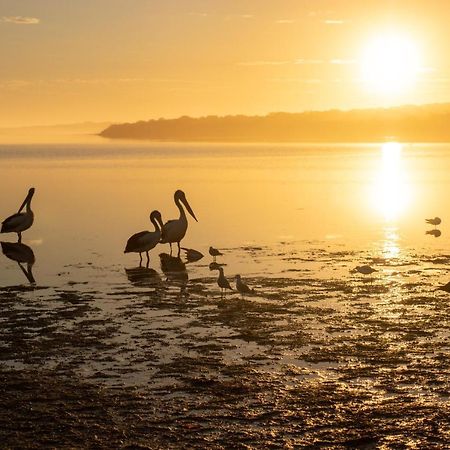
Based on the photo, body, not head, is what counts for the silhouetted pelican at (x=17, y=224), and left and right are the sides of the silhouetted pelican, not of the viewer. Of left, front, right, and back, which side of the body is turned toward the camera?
right

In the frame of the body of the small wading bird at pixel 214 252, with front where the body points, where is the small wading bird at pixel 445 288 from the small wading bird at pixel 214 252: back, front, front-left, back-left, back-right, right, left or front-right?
back-left

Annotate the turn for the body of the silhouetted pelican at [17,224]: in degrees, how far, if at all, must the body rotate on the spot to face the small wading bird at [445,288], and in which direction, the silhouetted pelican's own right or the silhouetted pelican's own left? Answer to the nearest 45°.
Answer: approximately 45° to the silhouetted pelican's own right

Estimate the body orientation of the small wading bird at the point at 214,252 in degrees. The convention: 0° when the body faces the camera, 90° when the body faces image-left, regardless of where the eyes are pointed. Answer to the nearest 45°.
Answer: approximately 90°

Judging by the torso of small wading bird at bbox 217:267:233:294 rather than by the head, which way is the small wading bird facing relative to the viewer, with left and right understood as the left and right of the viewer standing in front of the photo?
facing to the left of the viewer

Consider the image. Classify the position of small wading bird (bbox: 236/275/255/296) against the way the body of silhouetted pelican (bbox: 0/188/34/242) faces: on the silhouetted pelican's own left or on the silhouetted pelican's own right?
on the silhouetted pelican's own right
